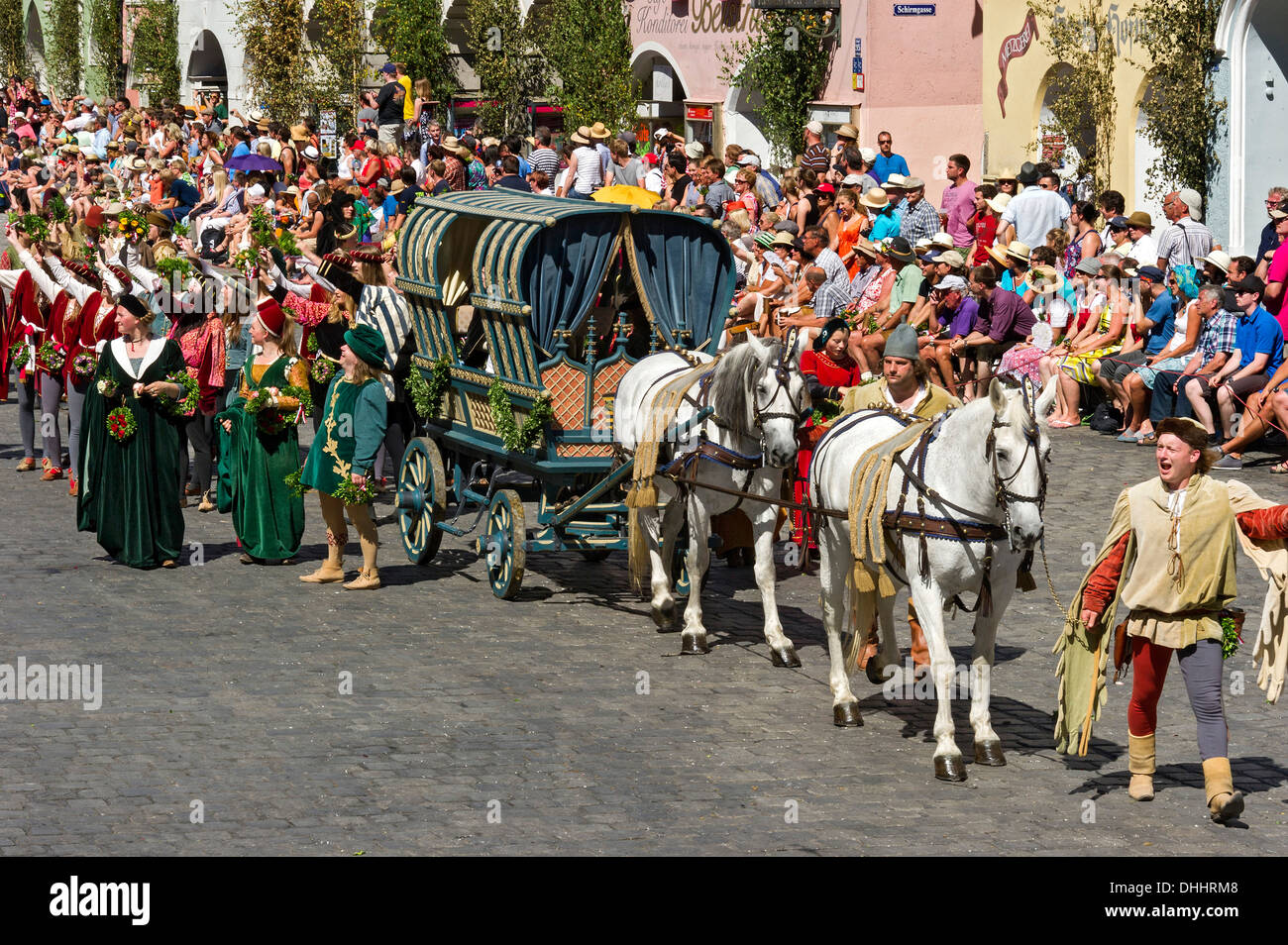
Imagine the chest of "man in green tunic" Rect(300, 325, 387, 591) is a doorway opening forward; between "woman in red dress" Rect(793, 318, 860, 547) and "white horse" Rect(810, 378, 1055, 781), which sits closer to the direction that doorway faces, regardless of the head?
the white horse

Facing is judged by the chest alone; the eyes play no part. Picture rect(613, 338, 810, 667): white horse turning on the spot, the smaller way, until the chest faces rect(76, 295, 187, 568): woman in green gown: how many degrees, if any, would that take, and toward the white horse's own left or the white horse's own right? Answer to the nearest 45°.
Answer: approximately 180°

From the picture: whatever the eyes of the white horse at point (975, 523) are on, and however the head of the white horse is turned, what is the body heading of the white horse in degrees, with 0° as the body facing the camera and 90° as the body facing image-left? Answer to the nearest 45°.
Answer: approximately 315°

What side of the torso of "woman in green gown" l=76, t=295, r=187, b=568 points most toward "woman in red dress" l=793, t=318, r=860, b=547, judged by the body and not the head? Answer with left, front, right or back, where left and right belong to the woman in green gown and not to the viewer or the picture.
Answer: left

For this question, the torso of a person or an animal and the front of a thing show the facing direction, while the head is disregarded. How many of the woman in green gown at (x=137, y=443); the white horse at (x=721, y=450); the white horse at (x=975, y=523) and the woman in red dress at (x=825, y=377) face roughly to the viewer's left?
0

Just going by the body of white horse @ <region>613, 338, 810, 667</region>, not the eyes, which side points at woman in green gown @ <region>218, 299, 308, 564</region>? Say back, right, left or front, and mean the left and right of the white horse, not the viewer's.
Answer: back

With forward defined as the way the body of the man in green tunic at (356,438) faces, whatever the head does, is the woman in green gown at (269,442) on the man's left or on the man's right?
on the man's right

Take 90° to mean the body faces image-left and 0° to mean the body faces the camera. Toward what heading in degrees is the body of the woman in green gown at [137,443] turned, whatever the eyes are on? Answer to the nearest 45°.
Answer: approximately 0°

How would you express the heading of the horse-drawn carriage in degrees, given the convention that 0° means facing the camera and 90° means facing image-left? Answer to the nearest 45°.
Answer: approximately 315°

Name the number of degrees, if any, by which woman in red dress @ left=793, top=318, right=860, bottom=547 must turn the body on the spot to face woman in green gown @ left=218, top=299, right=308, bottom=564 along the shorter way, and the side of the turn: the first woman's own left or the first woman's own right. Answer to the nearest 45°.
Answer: approximately 135° to the first woman's own right
